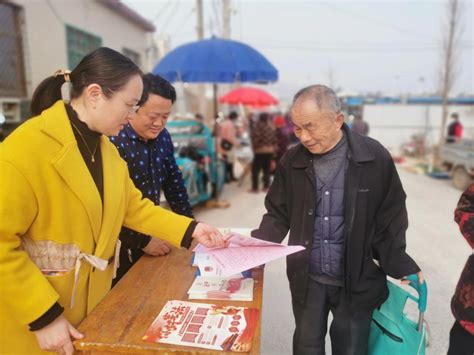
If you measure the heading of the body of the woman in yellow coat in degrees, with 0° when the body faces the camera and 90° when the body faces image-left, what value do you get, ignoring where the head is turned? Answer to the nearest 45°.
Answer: approximately 315°

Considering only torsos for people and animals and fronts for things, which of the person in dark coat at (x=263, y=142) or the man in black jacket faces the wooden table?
the man in black jacket

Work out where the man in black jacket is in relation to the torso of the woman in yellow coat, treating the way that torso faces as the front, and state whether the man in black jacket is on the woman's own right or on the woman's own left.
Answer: on the woman's own left

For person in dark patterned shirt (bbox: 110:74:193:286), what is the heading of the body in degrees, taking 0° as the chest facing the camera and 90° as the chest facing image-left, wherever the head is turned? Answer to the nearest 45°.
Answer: approximately 315°

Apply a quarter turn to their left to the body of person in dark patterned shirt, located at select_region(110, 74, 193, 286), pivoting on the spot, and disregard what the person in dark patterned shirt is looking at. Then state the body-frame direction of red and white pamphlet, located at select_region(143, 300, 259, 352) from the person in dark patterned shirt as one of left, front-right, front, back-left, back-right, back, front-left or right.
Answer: back-right

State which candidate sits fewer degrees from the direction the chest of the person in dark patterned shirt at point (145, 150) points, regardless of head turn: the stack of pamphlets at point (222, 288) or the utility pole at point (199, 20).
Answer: the stack of pamphlets

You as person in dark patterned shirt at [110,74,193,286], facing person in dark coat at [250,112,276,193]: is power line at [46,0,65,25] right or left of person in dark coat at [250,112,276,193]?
left

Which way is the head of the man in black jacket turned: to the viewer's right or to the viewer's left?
to the viewer's left

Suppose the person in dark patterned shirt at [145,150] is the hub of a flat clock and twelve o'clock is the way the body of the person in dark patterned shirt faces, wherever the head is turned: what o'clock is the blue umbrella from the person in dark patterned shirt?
The blue umbrella is roughly at 8 o'clock from the person in dark patterned shirt.

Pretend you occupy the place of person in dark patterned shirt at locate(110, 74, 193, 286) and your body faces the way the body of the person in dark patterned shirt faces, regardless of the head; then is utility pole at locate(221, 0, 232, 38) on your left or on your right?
on your left
